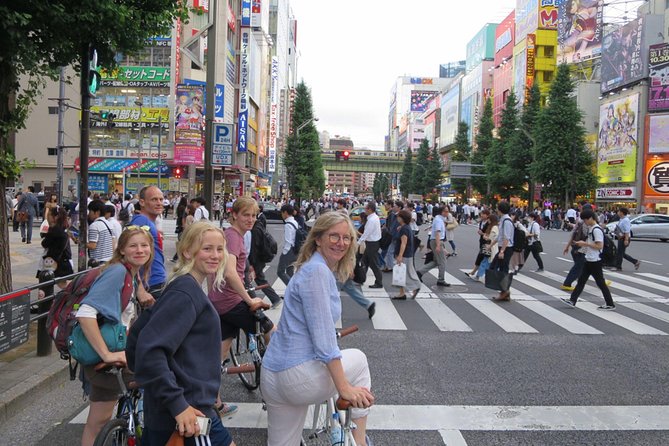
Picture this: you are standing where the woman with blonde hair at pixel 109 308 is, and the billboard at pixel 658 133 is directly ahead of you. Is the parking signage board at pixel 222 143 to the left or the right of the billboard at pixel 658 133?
left

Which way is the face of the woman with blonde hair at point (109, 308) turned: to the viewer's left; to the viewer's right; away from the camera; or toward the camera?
toward the camera

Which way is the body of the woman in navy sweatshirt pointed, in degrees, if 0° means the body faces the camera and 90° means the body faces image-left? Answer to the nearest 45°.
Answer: approximately 270°

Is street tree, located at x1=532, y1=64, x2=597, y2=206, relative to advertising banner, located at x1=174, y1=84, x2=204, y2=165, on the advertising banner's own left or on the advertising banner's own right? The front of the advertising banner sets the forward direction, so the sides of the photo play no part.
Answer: on the advertising banner's own left

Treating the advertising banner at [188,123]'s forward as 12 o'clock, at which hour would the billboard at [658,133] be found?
The billboard is roughly at 9 o'clock from the advertising banner.

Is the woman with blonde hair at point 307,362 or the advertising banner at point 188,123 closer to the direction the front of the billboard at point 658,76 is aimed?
the advertising banner

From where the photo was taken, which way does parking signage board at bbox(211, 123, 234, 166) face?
toward the camera

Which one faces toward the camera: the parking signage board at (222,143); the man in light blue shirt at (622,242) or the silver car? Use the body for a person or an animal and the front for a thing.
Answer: the parking signage board

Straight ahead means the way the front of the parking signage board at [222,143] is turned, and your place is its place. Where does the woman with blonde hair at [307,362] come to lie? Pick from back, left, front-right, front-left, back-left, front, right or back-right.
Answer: front

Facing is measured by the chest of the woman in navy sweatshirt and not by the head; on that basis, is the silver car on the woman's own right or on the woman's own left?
on the woman's own left

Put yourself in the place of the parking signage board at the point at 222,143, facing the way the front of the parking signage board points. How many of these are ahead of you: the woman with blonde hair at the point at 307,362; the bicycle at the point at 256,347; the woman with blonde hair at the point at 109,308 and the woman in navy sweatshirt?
4

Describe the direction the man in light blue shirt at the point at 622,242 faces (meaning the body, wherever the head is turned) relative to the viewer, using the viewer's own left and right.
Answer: facing to the left of the viewer

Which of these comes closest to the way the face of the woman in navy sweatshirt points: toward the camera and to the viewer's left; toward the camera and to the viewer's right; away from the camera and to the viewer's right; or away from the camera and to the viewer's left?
toward the camera and to the viewer's right

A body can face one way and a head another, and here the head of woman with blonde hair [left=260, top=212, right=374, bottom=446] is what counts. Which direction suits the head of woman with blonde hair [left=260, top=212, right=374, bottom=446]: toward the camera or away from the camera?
toward the camera

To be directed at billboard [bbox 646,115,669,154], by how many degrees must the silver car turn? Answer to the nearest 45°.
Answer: approximately 90° to its right
